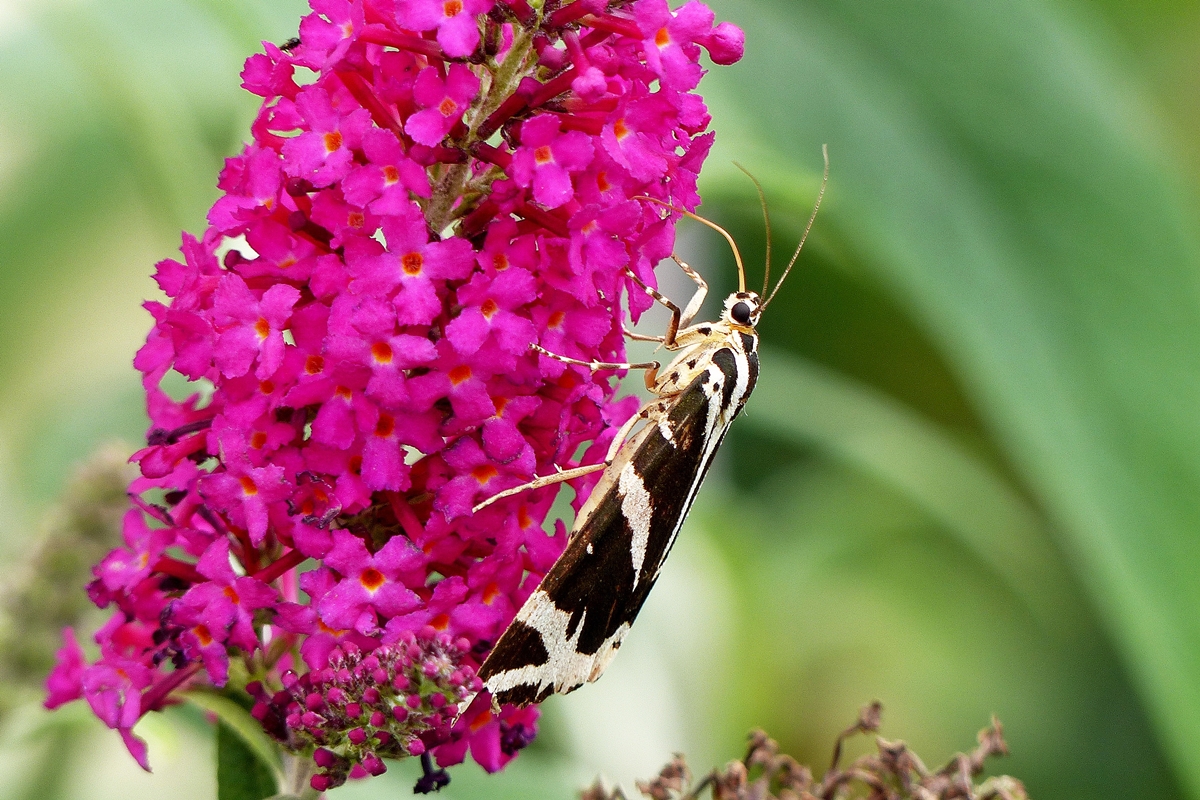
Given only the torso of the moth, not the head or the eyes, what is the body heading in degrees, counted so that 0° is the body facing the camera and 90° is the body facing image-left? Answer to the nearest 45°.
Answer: approximately 270°

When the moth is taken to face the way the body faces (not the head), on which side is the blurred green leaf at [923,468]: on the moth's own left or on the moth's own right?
on the moth's own left
